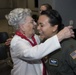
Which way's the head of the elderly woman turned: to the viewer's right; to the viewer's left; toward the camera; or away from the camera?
to the viewer's right

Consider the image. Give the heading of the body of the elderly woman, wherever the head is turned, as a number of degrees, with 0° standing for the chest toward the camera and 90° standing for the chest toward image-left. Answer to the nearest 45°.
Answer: approximately 270°
